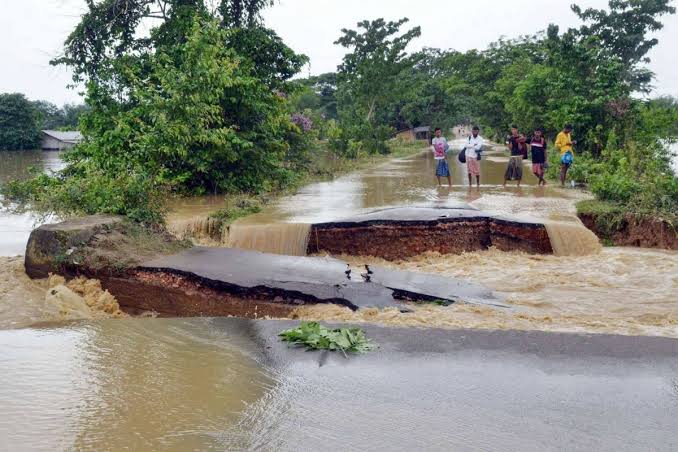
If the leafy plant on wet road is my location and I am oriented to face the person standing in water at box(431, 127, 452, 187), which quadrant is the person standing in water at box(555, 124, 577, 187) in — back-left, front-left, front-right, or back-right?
front-right

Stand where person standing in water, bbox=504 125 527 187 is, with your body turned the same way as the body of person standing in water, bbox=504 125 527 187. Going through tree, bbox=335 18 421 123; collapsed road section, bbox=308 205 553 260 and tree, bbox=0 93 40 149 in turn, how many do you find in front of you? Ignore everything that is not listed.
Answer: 1

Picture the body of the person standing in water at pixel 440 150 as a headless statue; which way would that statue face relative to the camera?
toward the camera

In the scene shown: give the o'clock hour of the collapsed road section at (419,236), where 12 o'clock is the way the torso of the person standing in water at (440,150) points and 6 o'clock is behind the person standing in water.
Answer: The collapsed road section is roughly at 12 o'clock from the person standing in water.

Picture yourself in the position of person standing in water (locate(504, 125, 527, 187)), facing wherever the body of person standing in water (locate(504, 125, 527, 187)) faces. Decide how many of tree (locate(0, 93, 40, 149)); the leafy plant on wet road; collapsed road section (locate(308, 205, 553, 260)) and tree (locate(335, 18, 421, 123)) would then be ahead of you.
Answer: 2

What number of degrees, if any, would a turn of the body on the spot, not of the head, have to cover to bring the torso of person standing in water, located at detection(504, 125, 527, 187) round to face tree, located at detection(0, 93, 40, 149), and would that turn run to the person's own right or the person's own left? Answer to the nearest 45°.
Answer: approximately 135° to the person's own right

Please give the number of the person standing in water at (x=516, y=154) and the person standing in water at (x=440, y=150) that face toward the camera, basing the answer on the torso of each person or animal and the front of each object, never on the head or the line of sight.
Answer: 2

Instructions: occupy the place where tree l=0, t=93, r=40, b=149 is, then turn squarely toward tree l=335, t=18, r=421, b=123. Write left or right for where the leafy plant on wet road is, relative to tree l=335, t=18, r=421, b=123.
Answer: right

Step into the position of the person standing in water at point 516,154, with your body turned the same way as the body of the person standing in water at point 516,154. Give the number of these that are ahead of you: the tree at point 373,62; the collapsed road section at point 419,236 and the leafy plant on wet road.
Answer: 2

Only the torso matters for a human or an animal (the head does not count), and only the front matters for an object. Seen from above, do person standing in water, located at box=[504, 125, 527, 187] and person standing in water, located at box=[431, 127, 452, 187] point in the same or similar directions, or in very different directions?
same or similar directions

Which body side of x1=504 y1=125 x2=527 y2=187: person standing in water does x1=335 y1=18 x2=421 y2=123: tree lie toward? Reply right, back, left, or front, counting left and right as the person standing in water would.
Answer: back

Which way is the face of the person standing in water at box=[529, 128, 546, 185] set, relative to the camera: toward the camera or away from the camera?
toward the camera

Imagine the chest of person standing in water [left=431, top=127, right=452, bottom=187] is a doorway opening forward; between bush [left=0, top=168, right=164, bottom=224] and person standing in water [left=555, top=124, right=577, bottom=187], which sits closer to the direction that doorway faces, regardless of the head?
the bush

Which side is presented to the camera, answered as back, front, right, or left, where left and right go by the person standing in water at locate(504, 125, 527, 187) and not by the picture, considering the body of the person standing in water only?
front

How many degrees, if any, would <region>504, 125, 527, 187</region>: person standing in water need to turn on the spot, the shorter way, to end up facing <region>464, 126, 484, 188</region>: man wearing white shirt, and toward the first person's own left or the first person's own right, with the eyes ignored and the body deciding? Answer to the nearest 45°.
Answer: approximately 45° to the first person's own right

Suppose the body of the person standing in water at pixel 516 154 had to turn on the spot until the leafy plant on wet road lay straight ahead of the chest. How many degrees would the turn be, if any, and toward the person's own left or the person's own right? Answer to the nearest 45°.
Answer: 0° — they already face it

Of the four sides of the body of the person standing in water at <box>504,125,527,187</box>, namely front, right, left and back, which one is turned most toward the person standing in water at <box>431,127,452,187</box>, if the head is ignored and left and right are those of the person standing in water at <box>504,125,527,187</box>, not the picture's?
right
